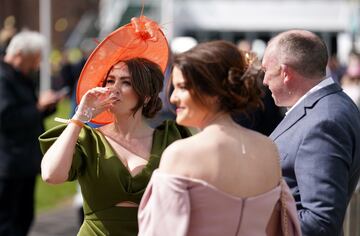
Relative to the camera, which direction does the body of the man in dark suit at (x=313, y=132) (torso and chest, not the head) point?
to the viewer's left

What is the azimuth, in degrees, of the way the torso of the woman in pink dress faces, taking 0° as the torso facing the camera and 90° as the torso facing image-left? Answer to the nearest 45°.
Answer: approximately 135°

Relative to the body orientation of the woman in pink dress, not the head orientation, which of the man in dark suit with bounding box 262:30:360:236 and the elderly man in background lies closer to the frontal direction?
the elderly man in background

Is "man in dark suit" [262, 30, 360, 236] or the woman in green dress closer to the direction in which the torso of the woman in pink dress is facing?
the woman in green dress

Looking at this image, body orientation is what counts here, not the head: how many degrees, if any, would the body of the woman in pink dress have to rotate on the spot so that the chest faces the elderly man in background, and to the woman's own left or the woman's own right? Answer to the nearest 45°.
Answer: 0° — they already face them

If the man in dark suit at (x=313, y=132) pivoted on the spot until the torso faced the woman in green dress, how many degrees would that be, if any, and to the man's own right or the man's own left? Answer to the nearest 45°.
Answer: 0° — they already face them

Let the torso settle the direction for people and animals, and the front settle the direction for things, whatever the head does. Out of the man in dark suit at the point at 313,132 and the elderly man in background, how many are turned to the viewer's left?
1
